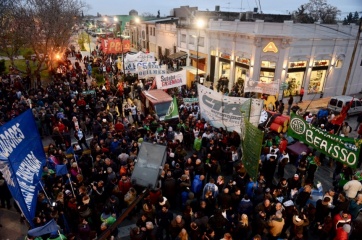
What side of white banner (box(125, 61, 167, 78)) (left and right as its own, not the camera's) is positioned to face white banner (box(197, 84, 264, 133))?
front

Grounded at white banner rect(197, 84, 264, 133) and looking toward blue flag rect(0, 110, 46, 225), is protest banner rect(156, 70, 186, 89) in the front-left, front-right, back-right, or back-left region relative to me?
back-right

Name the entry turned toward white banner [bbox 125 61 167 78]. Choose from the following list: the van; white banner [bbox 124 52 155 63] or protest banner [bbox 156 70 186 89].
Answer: white banner [bbox 124 52 155 63]

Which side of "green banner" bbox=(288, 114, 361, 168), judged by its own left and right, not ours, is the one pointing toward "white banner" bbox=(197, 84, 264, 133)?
right

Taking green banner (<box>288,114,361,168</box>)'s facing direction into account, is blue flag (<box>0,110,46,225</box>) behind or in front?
in front

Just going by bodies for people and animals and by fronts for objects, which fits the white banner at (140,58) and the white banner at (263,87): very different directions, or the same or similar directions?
same or similar directions

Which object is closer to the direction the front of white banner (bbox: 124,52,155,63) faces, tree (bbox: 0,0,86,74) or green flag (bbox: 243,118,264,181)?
the green flag

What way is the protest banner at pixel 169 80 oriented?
toward the camera

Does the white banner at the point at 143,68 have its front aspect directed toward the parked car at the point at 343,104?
no

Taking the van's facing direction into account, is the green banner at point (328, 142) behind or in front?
in front

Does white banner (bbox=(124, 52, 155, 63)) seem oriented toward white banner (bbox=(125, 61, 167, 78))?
yes

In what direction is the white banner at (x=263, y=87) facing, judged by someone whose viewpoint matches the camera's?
facing the viewer

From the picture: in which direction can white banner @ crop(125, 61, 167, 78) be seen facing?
toward the camera

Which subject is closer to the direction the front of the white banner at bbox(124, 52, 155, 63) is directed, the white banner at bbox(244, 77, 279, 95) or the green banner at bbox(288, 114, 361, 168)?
the green banner

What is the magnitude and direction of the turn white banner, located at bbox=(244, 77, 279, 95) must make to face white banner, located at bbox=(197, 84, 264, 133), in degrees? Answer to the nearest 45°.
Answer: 0° — it already faces it

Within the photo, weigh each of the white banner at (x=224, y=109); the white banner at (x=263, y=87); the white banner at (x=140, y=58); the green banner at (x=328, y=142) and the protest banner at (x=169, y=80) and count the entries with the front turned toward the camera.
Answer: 5
